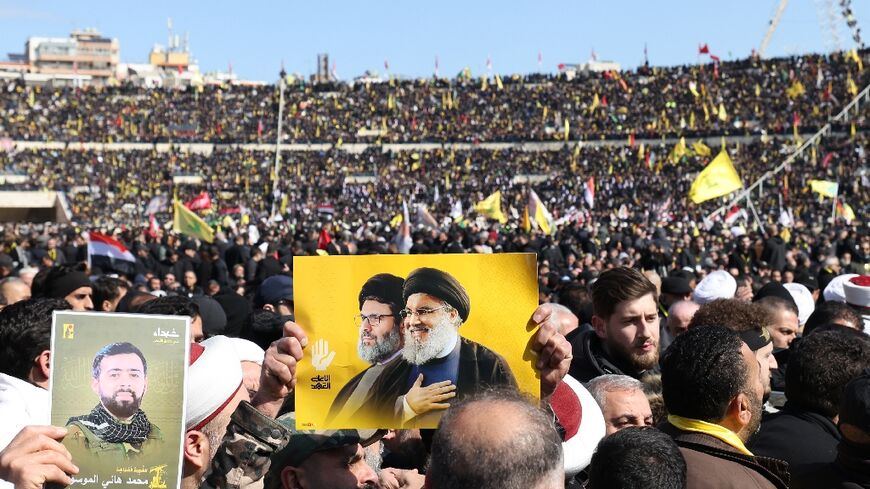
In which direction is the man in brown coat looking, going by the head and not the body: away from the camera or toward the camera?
away from the camera

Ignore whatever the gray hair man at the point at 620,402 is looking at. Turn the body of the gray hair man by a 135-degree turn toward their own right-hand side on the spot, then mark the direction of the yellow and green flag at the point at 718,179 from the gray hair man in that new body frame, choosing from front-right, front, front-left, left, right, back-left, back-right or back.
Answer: right

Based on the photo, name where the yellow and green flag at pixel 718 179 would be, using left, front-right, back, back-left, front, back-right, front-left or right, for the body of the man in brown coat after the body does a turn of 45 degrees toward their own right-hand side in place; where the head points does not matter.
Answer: left

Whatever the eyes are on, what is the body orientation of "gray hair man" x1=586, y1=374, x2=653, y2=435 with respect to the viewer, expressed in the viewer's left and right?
facing the viewer and to the right of the viewer

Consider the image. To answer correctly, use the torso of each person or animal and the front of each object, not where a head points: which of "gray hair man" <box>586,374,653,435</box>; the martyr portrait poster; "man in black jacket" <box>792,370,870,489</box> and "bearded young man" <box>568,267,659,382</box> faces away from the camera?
the man in black jacket

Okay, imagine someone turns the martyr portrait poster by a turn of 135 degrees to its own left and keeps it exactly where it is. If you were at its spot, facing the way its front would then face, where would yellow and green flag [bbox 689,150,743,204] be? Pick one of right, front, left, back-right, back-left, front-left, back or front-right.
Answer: front

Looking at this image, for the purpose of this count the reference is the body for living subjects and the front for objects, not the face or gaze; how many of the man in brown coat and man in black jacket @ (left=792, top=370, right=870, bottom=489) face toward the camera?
0

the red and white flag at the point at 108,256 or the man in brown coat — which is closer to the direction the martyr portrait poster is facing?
the man in brown coat

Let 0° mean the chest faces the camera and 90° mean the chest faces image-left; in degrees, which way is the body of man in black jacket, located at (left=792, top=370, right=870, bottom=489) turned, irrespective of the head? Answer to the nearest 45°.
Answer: approximately 180°

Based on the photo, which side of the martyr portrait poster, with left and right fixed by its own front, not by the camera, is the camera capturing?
front

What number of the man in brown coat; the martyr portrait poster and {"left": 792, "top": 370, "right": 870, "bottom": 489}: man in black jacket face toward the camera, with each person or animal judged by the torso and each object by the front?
1

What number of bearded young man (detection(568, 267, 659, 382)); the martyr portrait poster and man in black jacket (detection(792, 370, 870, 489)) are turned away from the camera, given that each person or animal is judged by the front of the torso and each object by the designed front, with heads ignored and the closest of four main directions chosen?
1

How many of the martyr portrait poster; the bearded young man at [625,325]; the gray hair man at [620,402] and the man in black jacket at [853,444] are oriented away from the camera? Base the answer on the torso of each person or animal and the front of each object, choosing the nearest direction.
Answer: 1

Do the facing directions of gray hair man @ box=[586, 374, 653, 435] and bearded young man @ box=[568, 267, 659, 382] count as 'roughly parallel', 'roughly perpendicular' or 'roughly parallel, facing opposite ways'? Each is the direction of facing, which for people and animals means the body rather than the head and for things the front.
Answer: roughly parallel

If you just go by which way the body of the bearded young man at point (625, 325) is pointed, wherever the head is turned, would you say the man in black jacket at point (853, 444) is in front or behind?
in front
